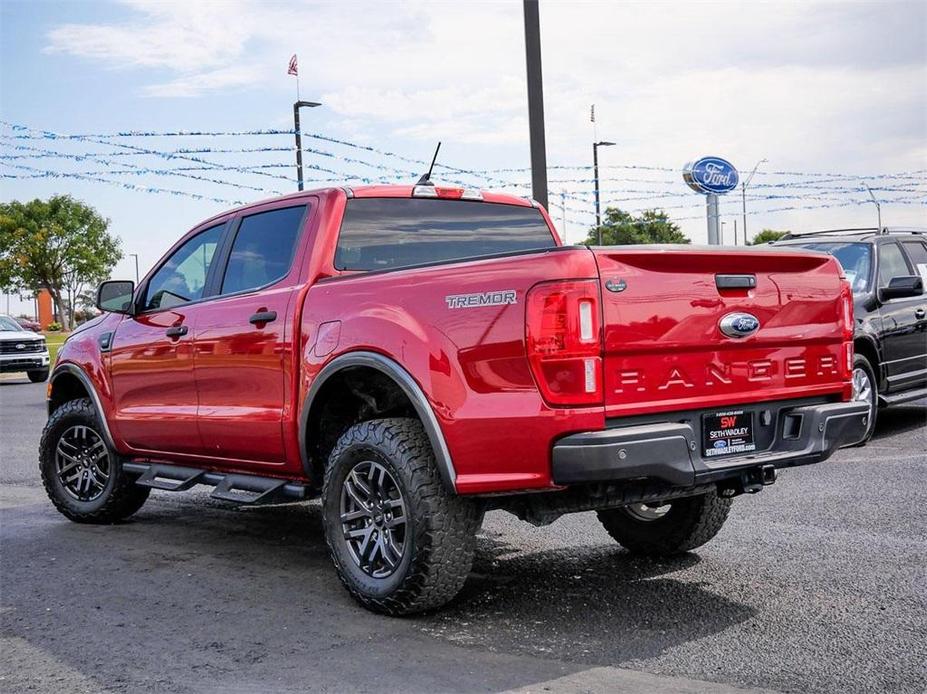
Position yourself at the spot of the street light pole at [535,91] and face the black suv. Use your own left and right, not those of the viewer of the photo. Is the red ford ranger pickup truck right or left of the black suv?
right

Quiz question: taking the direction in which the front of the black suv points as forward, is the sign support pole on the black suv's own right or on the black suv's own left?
on the black suv's own right

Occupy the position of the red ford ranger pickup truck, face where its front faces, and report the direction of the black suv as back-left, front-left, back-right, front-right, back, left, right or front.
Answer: right

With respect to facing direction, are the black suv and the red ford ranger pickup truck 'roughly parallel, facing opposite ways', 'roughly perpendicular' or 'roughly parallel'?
roughly perpendicular

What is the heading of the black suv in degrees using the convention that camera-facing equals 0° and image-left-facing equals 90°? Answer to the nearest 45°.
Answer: approximately 45°

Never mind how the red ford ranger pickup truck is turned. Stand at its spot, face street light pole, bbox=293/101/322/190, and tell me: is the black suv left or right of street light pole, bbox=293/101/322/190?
right

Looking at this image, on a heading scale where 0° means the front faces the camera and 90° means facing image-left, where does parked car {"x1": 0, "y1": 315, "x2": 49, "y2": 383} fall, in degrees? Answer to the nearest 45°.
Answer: approximately 315°

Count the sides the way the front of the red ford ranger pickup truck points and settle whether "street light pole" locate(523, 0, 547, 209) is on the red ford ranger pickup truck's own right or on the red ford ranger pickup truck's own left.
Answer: on the red ford ranger pickup truck's own right

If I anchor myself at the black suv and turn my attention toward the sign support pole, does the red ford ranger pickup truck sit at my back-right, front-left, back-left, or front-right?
back-left

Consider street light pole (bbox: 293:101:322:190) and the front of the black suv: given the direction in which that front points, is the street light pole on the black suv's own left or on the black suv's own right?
on the black suv's own right
